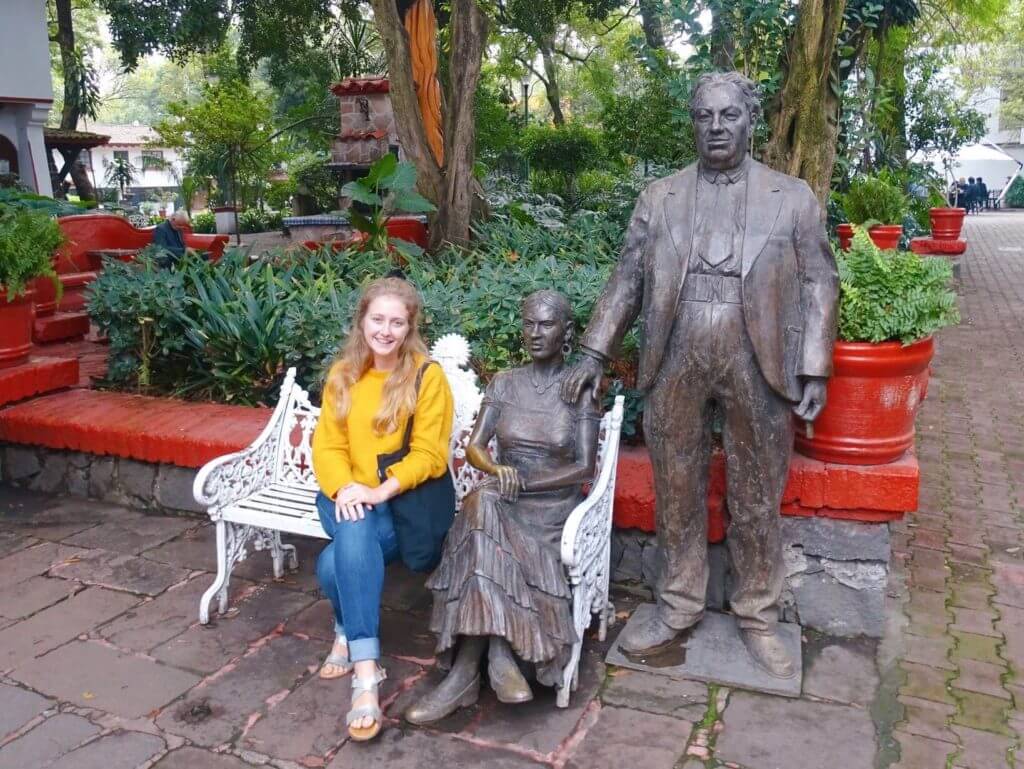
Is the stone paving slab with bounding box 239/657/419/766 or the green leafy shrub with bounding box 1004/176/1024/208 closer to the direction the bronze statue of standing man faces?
the stone paving slab

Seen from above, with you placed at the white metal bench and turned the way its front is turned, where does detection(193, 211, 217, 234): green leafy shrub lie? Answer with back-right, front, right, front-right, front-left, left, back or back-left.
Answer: back-right

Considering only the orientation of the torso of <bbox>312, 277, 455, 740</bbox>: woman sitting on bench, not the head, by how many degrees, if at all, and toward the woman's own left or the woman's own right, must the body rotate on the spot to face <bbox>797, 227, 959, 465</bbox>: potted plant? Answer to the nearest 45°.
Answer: approximately 135° to the woman's own left

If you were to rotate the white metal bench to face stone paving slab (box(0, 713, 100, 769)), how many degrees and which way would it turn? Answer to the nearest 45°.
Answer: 0° — it already faces it

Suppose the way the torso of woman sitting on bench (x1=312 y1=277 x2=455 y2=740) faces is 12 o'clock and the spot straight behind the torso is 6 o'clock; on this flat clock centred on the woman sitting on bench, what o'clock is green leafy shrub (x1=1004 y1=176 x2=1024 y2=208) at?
The green leafy shrub is roughly at 6 o'clock from the woman sitting on bench.

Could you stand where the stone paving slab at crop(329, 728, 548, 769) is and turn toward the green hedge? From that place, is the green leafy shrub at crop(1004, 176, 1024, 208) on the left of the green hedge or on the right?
right

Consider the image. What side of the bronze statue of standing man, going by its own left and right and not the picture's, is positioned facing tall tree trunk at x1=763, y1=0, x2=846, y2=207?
back

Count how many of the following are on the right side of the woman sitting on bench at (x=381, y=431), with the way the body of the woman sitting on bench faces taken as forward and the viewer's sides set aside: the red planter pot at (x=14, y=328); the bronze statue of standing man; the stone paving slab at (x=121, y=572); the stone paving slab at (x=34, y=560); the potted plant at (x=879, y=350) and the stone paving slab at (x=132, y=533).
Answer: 4

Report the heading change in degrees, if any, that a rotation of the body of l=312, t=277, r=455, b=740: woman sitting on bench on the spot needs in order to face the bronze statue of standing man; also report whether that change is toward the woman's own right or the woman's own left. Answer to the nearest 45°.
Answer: approximately 135° to the woman's own left

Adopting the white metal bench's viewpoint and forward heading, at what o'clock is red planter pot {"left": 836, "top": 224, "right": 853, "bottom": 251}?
The red planter pot is roughly at 6 o'clock from the white metal bench.
